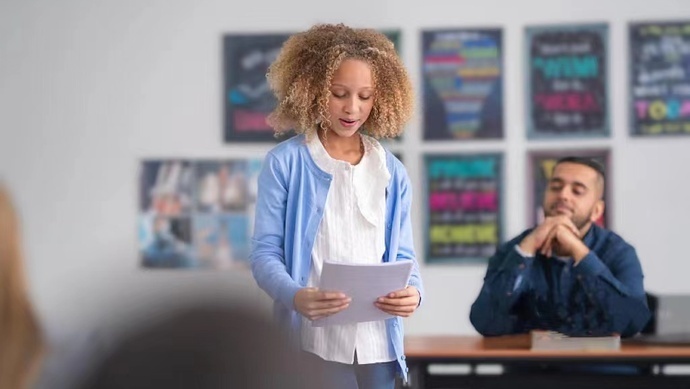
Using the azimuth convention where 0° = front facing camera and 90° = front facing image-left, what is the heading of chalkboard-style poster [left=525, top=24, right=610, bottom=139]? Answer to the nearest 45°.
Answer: approximately 0°

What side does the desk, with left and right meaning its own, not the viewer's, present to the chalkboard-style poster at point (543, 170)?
front

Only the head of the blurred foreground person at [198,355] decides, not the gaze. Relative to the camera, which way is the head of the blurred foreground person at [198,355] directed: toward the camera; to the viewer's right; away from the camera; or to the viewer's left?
away from the camera
